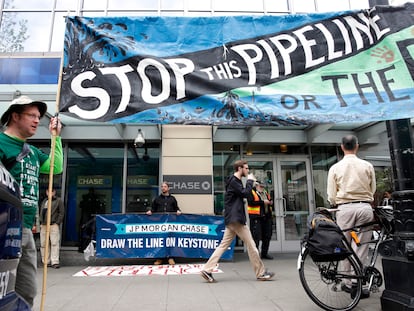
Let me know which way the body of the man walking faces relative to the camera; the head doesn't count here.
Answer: to the viewer's right

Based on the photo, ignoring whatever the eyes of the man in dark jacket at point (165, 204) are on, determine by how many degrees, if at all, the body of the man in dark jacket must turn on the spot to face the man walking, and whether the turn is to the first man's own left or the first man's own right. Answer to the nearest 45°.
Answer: approximately 45° to the first man's own left

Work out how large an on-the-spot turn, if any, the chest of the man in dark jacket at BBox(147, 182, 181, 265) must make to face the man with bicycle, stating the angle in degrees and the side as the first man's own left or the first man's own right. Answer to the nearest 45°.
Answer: approximately 45° to the first man's own left

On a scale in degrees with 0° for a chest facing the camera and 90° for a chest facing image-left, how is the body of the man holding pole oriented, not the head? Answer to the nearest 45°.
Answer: approximately 315°

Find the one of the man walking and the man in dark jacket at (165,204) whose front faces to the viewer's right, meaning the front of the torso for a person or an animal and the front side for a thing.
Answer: the man walking

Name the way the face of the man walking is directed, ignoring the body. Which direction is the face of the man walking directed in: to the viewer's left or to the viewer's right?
to the viewer's right

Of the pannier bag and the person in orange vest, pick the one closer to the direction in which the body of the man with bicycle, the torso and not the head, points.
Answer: the person in orange vest
